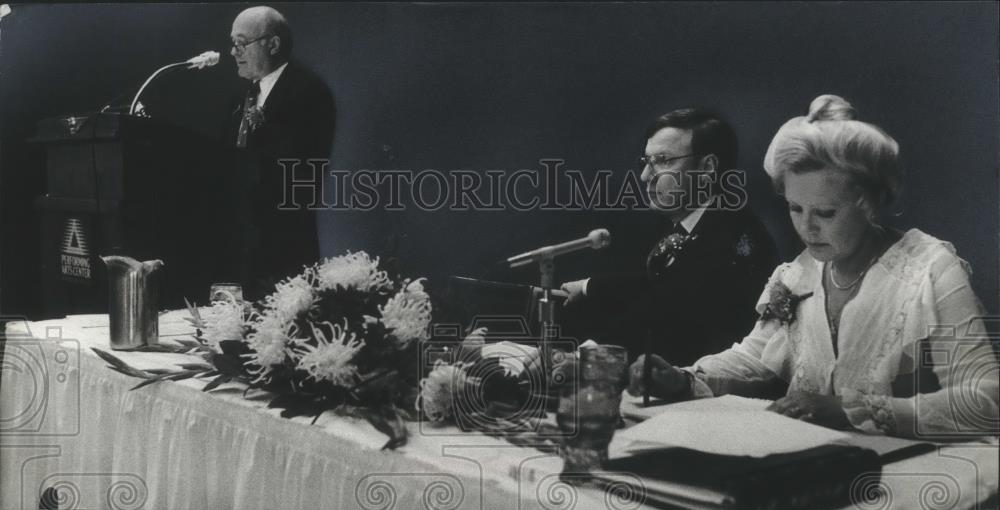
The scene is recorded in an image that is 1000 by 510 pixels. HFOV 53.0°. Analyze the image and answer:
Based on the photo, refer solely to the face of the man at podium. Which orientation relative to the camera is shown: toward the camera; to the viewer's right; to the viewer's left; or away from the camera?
to the viewer's left

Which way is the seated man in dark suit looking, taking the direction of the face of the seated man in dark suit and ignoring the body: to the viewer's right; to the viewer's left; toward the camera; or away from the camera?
to the viewer's left

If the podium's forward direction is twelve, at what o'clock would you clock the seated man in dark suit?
The seated man in dark suit is roughly at 9 o'clock from the podium.

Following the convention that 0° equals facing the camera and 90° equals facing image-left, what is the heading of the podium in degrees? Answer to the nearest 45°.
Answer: approximately 45°

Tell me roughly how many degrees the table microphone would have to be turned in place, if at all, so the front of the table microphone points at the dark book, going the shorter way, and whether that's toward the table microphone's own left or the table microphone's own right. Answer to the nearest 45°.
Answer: approximately 90° to the table microphone's own right

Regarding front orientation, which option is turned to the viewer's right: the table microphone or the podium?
the table microphone

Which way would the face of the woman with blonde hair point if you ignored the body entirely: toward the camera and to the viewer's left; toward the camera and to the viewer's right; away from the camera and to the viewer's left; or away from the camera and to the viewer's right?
toward the camera and to the viewer's left

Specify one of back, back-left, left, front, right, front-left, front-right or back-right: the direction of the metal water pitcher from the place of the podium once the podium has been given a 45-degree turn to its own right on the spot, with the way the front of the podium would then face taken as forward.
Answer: left

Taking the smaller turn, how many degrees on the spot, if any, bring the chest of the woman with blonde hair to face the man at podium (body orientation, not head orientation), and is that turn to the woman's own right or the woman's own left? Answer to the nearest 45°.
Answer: approximately 45° to the woman's own right

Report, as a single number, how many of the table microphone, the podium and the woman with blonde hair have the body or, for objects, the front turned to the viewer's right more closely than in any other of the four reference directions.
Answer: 1

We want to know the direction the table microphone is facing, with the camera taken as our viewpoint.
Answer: facing to the right of the viewer

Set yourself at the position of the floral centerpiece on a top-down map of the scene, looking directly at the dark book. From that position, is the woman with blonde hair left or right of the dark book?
left

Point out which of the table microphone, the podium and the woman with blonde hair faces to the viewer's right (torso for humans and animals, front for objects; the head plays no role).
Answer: the table microphone

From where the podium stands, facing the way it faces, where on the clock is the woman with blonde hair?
The woman with blonde hair is roughly at 9 o'clock from the podium.

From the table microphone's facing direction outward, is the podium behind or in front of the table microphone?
behind
